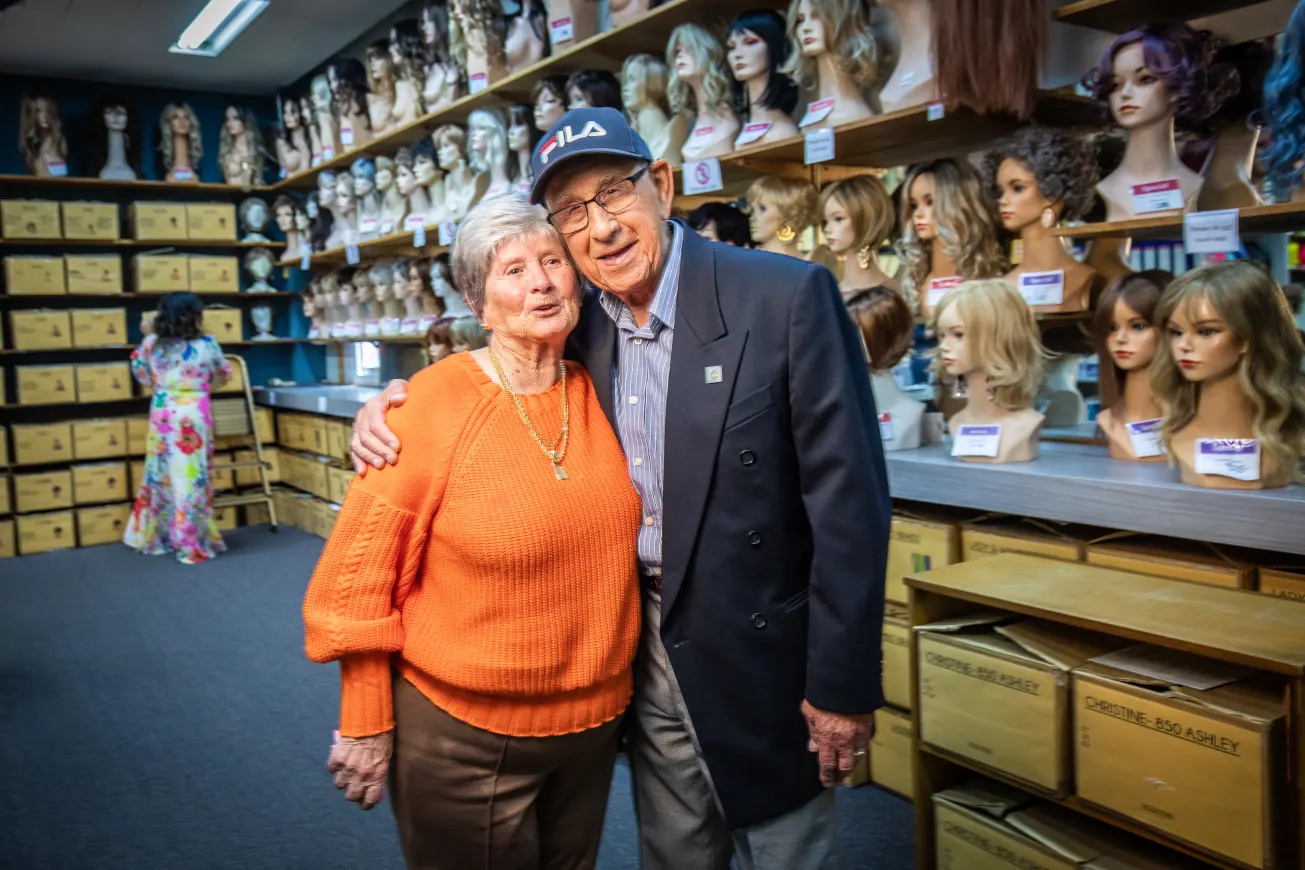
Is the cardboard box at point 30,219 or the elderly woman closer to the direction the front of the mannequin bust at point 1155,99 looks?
the elderly woman

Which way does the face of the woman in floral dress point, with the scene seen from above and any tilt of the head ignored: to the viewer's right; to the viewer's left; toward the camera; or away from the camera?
away from the camera

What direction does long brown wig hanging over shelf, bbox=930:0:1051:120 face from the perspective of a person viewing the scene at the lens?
facing away from the viewer

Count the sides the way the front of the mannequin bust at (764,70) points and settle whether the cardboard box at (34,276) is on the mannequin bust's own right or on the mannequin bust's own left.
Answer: on the mannequin bust's own right

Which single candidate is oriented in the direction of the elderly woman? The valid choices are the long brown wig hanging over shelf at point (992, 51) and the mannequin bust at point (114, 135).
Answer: the mannequin bust

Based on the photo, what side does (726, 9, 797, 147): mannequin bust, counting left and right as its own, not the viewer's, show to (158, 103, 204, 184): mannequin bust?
right

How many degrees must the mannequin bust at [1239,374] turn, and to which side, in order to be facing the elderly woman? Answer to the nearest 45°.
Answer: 0° — it already faces them

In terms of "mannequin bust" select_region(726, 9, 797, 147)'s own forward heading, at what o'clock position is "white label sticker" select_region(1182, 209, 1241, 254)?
The white label sticker is roughly at 9 o'clock from the mannequin bust.

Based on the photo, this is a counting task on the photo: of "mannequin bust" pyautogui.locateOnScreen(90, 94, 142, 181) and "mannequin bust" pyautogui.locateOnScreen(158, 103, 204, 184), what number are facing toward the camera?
2

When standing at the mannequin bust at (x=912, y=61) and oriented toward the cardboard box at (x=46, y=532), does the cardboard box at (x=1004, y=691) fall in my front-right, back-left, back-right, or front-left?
back-left

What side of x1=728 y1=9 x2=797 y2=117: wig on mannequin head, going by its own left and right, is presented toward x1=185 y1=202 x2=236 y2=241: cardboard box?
right
